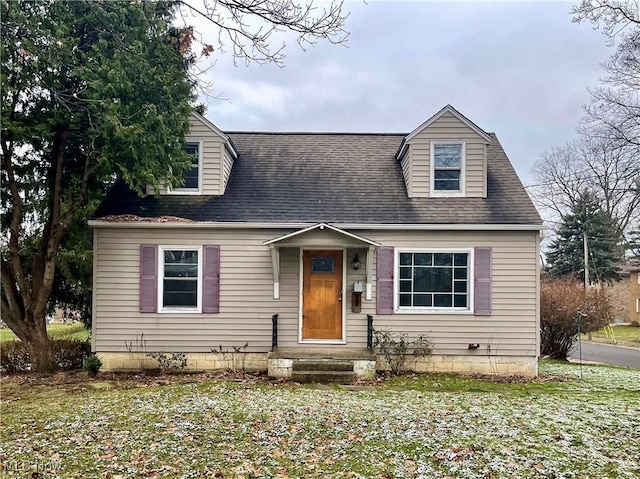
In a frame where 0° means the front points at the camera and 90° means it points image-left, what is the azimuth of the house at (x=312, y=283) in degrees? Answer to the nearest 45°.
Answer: approximately 0°

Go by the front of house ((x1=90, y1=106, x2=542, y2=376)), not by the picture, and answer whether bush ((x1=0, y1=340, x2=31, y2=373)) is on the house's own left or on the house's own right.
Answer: on the house's own right

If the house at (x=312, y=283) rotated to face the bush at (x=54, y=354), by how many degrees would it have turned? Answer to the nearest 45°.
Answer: approximately 90° to its right
